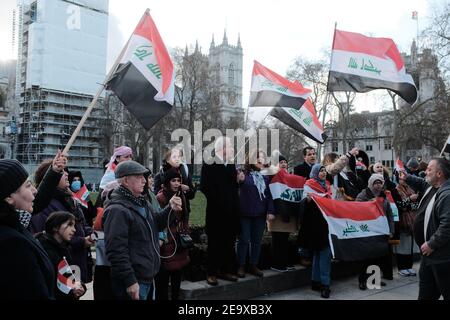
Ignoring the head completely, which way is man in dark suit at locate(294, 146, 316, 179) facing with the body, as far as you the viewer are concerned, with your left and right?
facing the viewer and to the right of the viewer

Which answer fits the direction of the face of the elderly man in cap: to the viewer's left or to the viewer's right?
to the viewer's right

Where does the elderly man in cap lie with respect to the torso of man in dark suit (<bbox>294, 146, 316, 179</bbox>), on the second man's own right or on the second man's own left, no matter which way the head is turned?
on the second man's own right

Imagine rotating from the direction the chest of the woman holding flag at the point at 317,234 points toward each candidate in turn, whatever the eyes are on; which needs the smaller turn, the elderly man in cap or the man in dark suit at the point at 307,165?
the elderly man in cap

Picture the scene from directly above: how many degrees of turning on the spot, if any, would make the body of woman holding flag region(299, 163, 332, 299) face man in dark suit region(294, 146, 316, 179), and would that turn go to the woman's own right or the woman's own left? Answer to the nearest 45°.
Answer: approximately 135° to the woman's own left

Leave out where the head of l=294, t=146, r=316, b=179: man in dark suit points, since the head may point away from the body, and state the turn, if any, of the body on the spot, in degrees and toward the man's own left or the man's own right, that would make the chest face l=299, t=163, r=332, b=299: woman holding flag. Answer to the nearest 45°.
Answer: approximately 45° to the man's own right

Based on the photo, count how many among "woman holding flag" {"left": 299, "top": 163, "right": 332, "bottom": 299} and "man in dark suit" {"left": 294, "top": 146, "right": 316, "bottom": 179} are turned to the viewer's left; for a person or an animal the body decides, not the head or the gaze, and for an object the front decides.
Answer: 0

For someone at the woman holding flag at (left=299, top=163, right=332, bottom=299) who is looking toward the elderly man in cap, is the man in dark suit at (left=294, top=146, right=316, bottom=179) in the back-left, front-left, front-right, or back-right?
back-right
